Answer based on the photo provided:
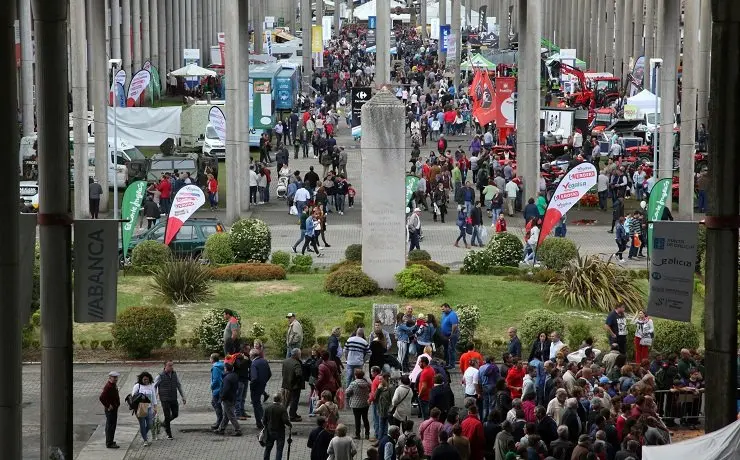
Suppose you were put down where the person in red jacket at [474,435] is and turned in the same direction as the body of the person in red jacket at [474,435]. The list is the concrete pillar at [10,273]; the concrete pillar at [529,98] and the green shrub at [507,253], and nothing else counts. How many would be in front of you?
2

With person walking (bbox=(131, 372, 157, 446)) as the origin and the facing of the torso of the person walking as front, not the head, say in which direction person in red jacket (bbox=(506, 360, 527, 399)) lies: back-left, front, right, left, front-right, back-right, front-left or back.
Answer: left

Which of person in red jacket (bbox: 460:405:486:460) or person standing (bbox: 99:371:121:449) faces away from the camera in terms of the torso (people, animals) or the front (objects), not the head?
the person in red jacket

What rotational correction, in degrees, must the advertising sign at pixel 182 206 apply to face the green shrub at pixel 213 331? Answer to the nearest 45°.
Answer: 0° — it already faces it

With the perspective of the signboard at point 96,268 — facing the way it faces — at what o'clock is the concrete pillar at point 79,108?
The concrete pillar is roughly at 6 o'clock from the signboard.

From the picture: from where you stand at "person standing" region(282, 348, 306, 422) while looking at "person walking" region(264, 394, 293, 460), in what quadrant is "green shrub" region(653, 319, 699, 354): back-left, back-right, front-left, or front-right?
back-left

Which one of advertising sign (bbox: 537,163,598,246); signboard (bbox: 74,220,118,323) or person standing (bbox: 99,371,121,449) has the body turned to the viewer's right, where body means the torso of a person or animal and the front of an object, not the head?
the person standing

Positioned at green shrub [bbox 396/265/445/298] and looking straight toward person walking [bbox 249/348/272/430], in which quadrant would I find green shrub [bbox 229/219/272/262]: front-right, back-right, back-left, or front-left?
back-right

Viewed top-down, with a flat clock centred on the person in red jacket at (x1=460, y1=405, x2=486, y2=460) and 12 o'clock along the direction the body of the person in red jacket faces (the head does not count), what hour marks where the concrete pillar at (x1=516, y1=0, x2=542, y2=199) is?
The concrete pillar is roughly at 12 o'clock from the person in red jacket.

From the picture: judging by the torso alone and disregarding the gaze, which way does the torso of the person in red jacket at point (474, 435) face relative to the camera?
away from the camera

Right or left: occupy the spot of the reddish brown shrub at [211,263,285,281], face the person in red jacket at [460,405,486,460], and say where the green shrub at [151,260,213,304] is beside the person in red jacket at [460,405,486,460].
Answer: right

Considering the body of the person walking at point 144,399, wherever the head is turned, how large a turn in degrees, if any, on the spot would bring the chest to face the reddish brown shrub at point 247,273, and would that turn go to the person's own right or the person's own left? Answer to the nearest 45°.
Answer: approximately 180°

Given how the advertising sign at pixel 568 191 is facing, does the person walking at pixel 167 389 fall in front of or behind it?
in front

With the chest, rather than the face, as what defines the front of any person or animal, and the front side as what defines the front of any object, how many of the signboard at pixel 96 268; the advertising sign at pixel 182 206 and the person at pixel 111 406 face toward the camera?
2

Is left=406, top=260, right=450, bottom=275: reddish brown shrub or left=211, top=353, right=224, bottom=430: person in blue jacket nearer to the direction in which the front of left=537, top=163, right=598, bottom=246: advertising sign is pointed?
the person in blue jacket

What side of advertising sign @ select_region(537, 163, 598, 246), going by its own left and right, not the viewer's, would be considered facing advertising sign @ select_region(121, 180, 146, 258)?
right
